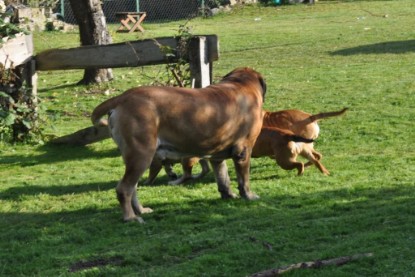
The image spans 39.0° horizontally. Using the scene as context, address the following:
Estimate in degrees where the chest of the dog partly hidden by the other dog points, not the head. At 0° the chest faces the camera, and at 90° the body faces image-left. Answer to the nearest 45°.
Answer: approximately 90°

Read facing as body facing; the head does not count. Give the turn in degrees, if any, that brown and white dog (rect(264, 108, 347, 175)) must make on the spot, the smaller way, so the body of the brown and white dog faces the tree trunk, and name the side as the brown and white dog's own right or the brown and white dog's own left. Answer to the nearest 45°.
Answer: approximately 45° to the brown and white dog's own right

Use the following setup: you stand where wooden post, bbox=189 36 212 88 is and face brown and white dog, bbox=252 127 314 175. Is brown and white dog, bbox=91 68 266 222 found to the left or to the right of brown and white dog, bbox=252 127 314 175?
right

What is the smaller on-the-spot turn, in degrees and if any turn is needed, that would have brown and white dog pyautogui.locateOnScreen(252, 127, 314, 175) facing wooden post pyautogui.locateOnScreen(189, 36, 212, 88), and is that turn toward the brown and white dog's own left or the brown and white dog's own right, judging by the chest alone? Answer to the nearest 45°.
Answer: approximately 45° to the brown and white dog's own right

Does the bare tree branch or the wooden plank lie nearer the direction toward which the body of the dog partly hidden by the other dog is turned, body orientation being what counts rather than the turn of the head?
the wooden plank

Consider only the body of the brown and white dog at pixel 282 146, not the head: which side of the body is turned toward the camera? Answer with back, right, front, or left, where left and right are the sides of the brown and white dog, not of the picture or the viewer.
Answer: left

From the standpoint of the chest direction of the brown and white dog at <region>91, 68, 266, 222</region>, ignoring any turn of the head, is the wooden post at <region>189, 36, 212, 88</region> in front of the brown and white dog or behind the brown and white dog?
in front

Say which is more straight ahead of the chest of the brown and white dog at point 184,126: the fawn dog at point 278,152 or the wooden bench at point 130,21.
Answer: the fawn dog

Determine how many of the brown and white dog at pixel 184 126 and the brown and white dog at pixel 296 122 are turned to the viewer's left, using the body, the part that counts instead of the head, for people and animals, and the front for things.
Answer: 1
